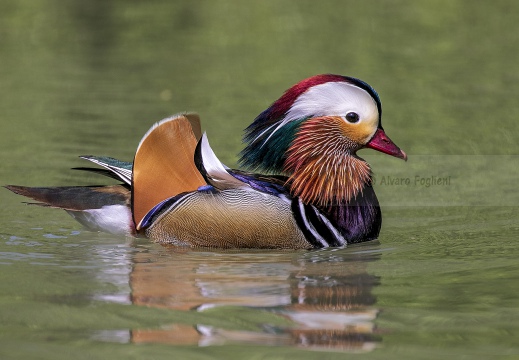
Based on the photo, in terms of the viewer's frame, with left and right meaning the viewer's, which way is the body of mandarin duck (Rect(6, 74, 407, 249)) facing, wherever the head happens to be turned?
facing to the right of the viewer
